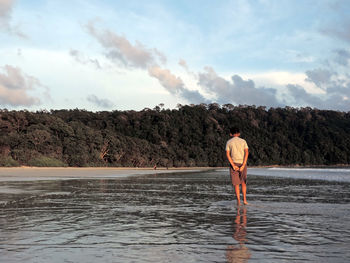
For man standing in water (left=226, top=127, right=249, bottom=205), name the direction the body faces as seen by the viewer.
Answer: away from the camera
